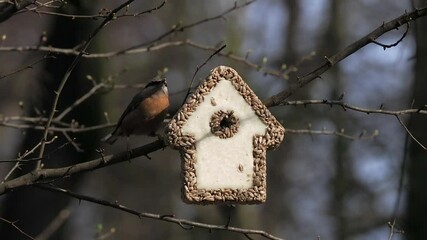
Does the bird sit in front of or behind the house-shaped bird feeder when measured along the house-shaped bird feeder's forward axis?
behind

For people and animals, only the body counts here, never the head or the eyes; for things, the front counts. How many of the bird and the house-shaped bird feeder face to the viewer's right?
1

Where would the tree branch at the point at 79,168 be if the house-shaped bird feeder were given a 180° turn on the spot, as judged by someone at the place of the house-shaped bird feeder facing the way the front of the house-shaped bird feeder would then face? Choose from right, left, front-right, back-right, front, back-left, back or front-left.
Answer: front-left

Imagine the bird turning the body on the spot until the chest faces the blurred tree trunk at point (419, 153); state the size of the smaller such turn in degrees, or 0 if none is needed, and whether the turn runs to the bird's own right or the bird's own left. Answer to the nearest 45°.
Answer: approximately 45° to the bird's own left

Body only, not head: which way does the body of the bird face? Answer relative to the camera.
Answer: to the viewer's right

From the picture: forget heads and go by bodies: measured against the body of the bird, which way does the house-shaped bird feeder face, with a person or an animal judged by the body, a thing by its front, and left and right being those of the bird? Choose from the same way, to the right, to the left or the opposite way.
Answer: to the right

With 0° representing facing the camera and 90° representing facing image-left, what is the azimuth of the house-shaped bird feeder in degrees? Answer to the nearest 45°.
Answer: approximately 0°
